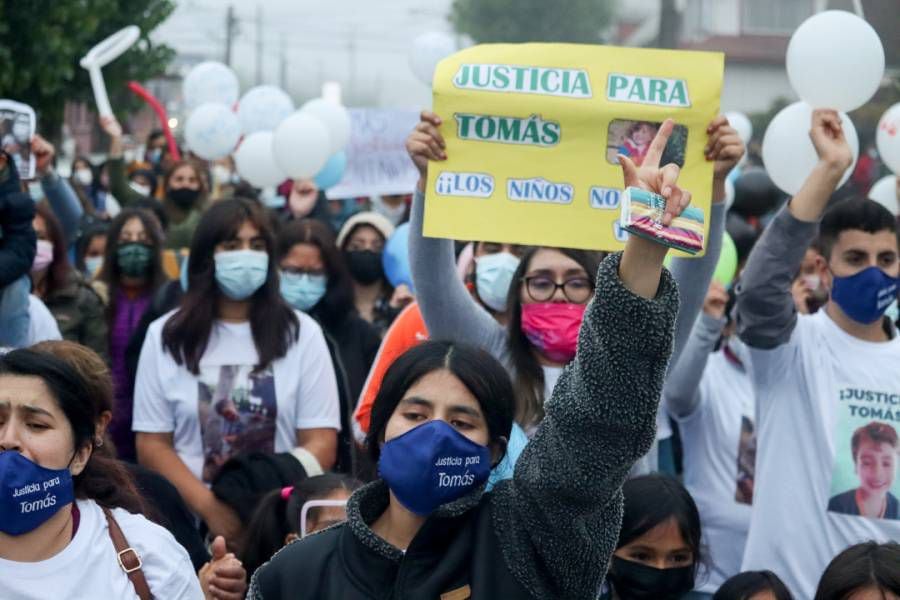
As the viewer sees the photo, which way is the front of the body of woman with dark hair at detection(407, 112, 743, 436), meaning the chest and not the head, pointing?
toward the camera

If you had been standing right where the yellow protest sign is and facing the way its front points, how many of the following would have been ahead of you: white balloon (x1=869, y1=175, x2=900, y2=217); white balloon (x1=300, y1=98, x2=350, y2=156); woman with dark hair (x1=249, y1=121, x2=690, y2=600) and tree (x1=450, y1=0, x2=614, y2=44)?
1

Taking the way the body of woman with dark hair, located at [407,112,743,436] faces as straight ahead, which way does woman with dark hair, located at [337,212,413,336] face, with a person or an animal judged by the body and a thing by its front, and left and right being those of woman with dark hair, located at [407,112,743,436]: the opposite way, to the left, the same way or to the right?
the same way

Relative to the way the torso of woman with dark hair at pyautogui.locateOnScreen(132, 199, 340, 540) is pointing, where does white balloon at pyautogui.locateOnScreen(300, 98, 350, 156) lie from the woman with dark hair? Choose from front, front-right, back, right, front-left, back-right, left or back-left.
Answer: back

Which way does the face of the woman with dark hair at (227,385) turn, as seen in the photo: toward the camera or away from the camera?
toward the camera

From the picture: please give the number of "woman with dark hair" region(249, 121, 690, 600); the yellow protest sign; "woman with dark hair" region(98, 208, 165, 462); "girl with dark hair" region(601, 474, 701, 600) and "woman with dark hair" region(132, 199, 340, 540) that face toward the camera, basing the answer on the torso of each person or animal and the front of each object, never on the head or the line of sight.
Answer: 5

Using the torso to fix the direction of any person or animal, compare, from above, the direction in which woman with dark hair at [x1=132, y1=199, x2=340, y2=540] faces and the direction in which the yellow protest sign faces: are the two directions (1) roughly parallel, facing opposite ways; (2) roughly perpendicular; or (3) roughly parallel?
roughly parallel

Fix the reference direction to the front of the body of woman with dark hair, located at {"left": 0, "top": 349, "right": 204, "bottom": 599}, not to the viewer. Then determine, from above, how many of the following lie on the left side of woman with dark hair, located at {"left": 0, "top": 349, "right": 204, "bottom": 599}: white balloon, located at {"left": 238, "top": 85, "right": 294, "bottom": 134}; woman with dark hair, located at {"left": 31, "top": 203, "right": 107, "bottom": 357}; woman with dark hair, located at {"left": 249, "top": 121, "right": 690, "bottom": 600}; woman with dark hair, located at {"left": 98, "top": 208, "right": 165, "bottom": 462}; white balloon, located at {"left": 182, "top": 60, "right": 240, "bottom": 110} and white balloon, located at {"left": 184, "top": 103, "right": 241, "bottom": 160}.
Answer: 1

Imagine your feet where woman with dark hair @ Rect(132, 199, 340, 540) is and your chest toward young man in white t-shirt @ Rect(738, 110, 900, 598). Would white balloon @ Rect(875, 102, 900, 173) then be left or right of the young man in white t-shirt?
left

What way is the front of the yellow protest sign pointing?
toward the camera

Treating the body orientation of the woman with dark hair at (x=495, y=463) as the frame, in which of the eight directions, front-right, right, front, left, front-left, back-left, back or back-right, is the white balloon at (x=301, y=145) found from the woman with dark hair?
back

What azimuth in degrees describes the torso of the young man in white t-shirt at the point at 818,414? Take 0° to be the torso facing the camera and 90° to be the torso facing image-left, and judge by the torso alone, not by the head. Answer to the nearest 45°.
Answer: approximately 315°

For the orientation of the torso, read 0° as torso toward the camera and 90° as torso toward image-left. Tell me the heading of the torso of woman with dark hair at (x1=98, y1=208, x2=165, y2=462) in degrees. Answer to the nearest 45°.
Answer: approximately 0°

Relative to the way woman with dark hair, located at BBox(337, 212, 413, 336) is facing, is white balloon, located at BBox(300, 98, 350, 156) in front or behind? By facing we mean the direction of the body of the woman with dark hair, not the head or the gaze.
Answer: behind

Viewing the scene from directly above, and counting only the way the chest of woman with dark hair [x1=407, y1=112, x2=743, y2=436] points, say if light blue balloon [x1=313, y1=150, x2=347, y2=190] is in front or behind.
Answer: behind

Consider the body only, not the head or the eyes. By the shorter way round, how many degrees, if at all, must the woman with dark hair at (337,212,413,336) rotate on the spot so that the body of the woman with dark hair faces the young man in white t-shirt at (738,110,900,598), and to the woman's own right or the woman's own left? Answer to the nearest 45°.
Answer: approximately 45° to the woman's own left

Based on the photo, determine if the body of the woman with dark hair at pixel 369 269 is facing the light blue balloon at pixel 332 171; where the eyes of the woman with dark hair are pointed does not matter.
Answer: no
